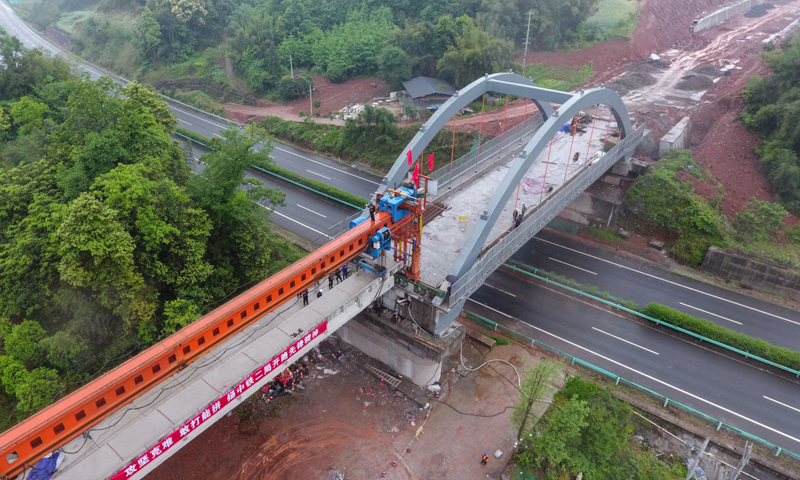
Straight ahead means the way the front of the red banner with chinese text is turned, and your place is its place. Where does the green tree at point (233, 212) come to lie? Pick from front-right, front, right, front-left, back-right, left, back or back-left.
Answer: back-left

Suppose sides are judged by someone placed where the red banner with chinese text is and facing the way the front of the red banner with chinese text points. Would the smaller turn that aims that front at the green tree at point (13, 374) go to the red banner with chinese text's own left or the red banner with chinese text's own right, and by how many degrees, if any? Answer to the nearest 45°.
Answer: approximately 180°

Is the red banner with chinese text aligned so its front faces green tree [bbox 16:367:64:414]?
no

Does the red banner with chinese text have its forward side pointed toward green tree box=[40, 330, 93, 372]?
no

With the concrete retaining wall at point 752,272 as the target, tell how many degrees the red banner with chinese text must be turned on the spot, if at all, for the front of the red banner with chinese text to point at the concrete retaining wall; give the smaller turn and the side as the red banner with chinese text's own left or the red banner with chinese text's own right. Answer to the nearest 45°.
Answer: approximately 45° to the red banner with chinese text's own left

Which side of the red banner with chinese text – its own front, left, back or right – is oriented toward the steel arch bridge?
left

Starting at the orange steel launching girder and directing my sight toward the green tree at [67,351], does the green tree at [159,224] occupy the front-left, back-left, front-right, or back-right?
front-right

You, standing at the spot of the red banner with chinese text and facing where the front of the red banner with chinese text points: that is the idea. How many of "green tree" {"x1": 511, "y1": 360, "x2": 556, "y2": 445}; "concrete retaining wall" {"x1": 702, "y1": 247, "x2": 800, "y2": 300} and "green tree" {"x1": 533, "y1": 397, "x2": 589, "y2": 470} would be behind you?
0

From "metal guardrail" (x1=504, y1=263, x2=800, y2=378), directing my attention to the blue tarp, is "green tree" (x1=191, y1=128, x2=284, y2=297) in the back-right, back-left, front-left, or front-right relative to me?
front-right

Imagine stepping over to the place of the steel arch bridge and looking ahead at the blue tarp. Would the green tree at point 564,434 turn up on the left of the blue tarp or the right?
left

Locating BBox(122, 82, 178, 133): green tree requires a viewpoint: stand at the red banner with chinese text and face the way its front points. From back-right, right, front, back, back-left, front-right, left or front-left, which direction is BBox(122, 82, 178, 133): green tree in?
back-left

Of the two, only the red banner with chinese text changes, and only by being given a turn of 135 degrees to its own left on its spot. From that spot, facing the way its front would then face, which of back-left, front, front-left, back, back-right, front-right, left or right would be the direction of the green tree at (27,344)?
front-left

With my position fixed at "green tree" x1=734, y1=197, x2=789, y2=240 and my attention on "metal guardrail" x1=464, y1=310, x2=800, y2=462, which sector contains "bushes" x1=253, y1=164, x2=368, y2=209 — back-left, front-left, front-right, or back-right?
front-right

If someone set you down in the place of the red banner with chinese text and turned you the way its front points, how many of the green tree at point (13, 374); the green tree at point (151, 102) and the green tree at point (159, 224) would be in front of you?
0

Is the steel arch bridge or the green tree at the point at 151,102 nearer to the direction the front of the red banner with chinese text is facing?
the steel arch bridge

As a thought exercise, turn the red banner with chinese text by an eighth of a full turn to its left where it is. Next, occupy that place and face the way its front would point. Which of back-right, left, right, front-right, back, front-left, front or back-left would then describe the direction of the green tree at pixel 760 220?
front

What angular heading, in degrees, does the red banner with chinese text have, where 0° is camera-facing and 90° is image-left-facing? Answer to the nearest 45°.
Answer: approximately 315°

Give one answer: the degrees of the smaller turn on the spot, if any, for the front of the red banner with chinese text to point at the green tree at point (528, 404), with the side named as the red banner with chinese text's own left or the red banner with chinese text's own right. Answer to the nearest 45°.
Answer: approximately 45° to the red banner with chinese text's own left
